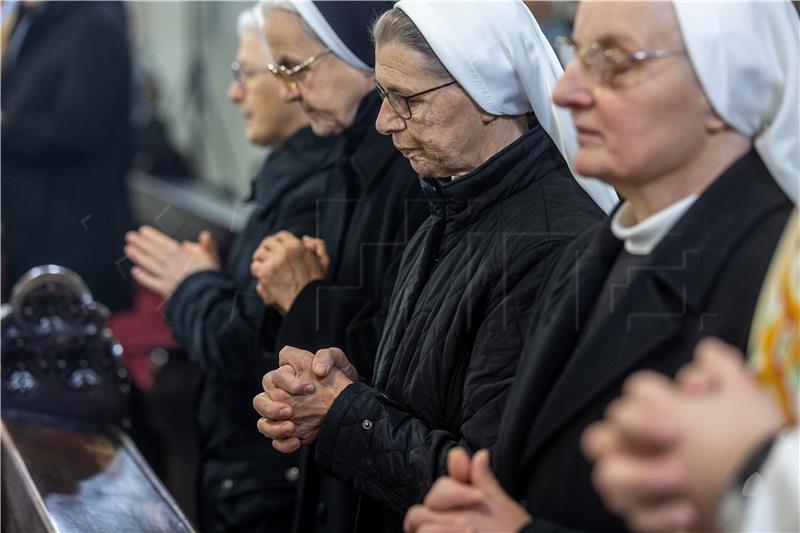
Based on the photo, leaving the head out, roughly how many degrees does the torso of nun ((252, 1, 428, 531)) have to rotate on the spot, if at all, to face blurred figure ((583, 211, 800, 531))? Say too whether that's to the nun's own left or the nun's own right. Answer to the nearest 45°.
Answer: approximately 90° to the nun's own left

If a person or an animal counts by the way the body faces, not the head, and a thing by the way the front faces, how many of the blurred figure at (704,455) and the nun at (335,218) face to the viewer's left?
2

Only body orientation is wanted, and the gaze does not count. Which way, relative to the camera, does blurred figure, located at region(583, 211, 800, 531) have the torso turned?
to the viewer's left

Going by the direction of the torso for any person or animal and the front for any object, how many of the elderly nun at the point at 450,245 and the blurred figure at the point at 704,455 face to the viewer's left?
2

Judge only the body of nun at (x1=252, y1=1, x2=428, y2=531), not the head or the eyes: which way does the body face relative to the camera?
to the viewer's left

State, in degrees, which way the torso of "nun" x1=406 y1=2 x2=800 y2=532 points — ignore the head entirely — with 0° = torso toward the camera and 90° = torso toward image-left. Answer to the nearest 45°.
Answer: approximately 45°

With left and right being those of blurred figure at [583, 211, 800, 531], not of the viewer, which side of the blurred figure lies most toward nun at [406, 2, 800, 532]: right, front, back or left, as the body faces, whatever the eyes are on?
right

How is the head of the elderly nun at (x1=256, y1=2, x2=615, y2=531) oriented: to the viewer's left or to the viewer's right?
to the viewer's left

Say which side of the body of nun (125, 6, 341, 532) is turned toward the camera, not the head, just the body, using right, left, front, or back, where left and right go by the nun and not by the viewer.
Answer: left

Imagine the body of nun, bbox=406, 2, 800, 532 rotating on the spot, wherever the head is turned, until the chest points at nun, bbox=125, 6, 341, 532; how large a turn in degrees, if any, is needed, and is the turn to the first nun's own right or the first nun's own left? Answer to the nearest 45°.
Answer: approximately 90° to the first nun's own right
